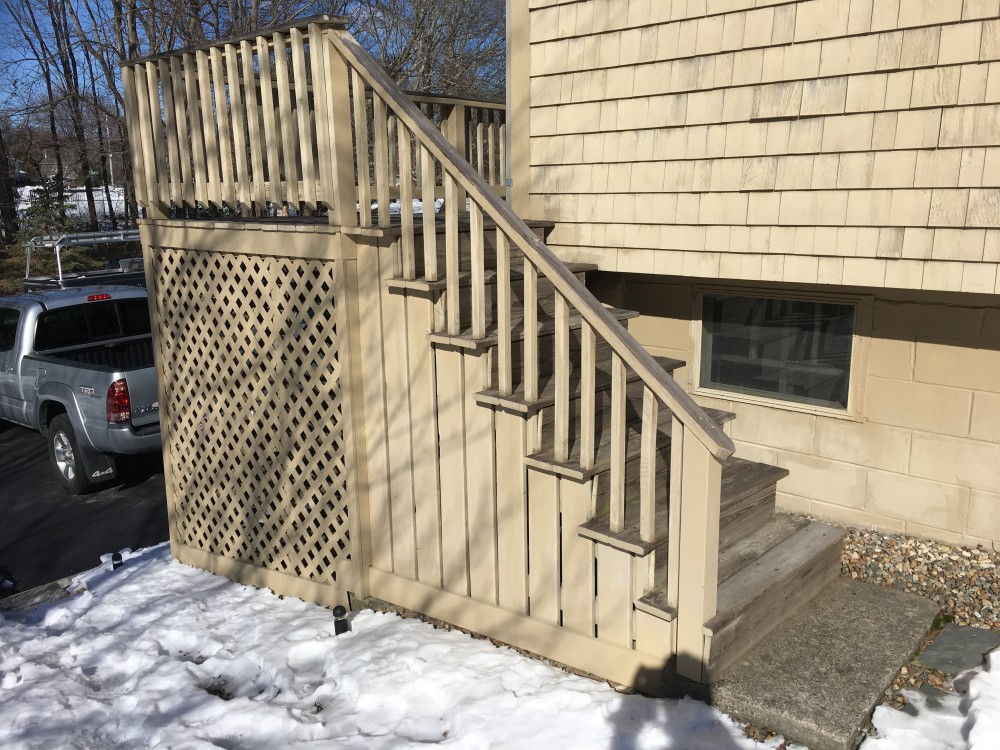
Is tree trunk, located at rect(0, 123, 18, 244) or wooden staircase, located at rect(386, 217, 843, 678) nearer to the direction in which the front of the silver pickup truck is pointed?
the tree trunk

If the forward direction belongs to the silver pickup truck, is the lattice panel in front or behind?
behind

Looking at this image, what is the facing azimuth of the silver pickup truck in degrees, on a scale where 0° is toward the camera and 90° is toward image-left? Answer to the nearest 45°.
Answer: approximately 135°

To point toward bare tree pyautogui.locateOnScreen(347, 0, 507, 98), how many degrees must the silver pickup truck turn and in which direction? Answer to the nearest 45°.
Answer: approximately 90° to its right

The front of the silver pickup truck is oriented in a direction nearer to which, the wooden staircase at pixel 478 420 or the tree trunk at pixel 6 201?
the tree trunk

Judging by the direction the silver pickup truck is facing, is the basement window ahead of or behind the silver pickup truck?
behind
